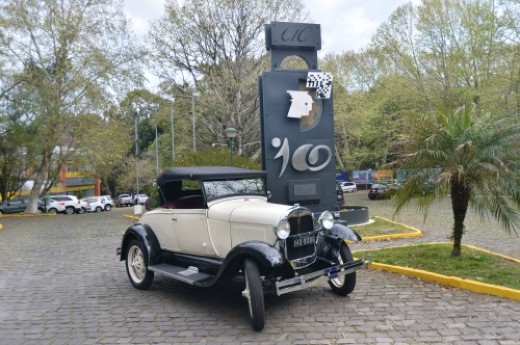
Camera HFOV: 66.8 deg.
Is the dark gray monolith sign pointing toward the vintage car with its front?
yes

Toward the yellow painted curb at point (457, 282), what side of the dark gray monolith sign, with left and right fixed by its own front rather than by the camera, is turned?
front

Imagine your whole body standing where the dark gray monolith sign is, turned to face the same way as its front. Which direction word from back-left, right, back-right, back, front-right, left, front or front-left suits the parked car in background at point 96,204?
back-right

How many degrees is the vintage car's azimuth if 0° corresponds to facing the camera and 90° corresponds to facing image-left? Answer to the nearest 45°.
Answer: approximately 315°

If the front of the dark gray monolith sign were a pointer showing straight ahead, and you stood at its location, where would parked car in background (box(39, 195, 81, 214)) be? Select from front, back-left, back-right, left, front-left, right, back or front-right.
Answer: back-right

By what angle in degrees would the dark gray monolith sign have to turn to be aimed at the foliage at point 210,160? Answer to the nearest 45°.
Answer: approximately 135° to its right

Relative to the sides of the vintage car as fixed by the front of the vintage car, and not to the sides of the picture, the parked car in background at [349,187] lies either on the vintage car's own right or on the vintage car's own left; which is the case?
on the vintage car's own left

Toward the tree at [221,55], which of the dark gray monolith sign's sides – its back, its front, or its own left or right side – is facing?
back

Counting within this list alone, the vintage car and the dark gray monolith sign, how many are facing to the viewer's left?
0

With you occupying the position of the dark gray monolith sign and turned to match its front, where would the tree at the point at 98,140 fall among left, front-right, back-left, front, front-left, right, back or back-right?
back-right

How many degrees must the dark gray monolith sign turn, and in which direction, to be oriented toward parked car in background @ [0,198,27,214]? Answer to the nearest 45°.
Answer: approximately 135° to its right

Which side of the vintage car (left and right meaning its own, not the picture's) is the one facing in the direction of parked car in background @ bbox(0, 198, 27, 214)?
back
